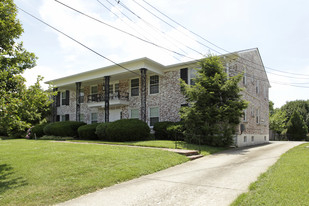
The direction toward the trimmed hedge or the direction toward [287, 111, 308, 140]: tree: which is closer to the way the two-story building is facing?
the trimmed hedge

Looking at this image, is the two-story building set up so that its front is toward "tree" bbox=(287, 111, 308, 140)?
no

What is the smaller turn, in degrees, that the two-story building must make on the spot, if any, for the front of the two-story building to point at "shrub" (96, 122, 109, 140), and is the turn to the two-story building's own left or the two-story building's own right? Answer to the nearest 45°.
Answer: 0° — it already faces it

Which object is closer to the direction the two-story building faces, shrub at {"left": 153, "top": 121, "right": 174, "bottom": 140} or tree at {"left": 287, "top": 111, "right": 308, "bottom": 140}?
the shrub

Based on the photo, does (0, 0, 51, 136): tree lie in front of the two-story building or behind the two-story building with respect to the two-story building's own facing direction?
in front

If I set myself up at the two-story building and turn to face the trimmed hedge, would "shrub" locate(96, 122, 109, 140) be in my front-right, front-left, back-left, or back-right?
front-right

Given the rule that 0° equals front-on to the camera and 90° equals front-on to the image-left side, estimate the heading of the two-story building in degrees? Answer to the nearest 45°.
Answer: approximately 45°

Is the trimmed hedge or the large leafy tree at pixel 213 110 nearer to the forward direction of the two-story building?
the trimmed hedge

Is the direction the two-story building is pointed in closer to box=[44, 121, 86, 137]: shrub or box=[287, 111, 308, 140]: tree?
the shrub
